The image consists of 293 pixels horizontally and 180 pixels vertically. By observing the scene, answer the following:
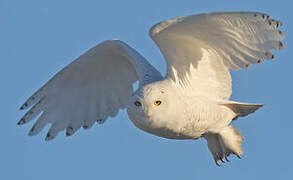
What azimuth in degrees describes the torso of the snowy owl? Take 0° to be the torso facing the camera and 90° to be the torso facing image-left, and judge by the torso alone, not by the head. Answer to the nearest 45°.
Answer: approximately 45°
